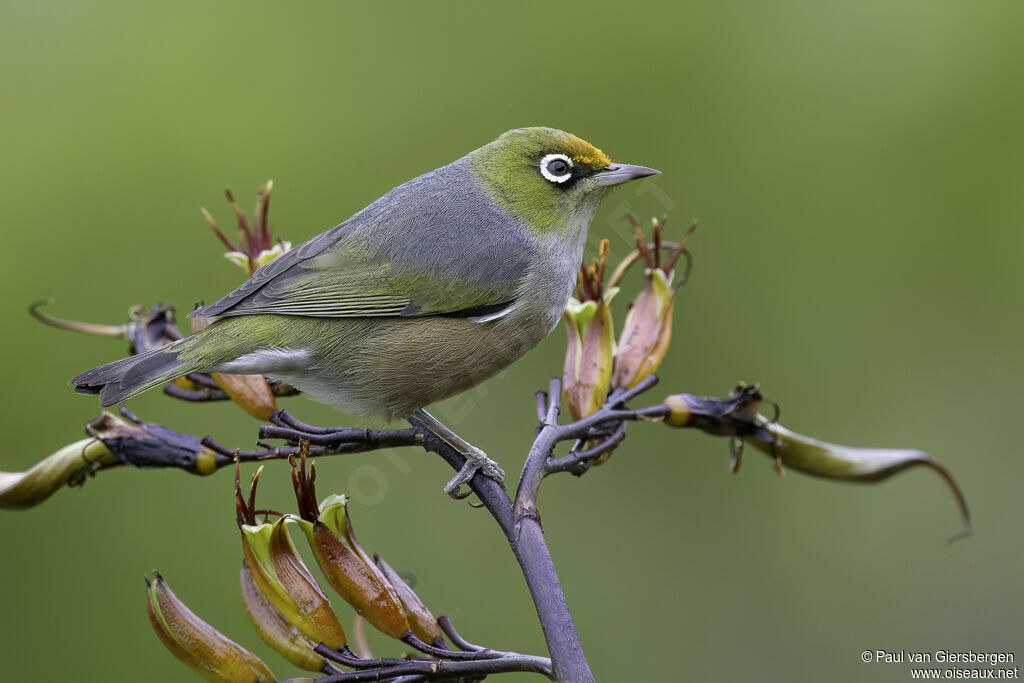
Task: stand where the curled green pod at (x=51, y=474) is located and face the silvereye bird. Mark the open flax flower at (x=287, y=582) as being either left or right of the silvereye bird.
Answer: right

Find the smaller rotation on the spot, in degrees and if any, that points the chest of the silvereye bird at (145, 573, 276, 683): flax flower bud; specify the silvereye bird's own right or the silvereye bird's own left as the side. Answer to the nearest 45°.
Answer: approximately 135° to the silvereye bird's own right

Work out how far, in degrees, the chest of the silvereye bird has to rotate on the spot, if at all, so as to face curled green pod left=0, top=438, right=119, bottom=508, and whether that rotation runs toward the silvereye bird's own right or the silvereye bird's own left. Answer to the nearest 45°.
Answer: approximately 135° to the silvereye bird's own right

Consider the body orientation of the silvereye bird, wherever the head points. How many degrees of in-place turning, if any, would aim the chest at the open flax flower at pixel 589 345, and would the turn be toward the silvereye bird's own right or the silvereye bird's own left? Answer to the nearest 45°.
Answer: approximately 45° to the silvereye bird's own right

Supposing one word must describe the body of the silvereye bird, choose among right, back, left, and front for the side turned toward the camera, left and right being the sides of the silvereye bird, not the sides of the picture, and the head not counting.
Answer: right

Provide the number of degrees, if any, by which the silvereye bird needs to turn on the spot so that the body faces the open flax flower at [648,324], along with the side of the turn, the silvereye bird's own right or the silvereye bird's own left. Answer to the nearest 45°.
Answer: approximately 45° to the silvereye bird's own right

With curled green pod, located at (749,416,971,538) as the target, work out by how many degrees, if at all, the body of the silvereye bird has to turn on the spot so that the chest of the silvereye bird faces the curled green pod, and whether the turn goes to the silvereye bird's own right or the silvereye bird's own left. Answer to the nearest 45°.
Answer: approximately 45° to the silvereye bird's own right

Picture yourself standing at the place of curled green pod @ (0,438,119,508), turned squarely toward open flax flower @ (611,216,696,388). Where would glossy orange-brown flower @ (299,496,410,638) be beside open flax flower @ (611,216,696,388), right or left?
right

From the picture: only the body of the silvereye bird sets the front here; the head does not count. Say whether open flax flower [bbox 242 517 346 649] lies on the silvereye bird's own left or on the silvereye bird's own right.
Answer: on the silvereye bird's own right

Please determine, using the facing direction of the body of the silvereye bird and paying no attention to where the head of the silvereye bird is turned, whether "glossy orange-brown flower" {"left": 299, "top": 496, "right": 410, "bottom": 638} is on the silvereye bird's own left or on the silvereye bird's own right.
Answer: on the silvereye bird's own right
